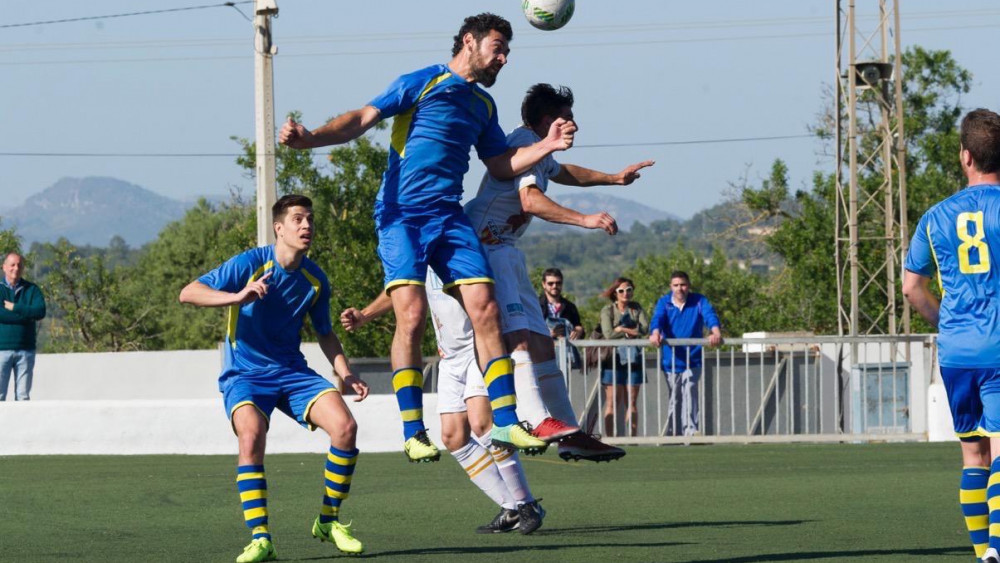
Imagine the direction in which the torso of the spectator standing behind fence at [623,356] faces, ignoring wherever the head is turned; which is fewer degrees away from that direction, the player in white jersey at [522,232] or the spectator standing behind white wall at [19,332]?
the player in white jersey

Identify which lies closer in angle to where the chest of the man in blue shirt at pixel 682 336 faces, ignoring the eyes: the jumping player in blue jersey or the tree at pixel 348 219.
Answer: the jumping player in blue jersey

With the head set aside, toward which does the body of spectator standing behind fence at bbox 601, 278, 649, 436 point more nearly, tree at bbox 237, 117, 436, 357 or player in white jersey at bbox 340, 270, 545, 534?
the player in white jersey

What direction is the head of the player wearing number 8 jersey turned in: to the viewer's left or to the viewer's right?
to the viewer's left

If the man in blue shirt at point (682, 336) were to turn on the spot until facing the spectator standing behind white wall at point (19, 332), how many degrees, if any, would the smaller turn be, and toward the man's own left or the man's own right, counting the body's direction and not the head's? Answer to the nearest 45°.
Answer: approximately 90° to the man's own right

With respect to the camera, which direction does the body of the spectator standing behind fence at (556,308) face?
toward the camera

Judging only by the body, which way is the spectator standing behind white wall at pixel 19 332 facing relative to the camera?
toward the camera

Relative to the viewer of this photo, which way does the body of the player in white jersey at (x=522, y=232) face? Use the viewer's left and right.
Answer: facing to the right of the viewer

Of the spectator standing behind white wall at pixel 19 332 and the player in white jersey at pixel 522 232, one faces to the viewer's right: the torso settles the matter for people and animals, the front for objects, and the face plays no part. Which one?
the player in white jersey

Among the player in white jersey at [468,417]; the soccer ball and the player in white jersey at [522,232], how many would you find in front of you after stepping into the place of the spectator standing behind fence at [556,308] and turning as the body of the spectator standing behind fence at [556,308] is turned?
3

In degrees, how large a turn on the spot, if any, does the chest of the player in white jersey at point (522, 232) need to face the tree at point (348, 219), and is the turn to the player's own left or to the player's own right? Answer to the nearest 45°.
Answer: approximately 90° to the player's own left

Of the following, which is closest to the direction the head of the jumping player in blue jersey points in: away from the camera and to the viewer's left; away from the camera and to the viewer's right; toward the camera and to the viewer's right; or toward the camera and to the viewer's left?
toward the camera and to the viewer's right

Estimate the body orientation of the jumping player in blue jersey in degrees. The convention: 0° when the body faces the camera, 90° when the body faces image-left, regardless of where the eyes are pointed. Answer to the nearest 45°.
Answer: approximately 315°

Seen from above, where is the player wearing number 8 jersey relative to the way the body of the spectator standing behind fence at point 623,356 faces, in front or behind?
in front
